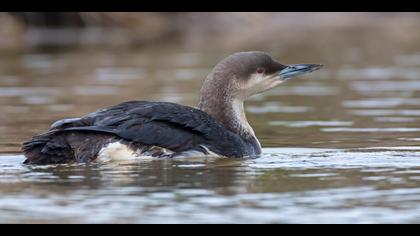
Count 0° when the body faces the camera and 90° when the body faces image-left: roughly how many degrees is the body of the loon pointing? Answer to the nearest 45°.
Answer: approximately 270°
